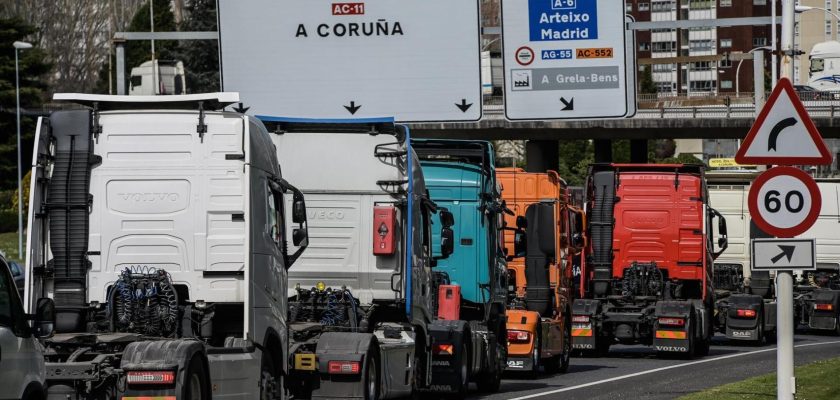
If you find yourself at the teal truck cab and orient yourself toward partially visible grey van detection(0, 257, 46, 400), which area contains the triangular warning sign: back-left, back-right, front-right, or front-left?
front-left

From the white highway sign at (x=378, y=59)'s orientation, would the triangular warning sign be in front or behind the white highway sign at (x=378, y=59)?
in front

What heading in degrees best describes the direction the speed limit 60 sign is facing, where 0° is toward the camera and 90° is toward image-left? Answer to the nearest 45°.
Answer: approximately 0°

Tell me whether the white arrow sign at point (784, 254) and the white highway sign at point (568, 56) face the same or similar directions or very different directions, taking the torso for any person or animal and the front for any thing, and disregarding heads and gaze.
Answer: same or similar directions

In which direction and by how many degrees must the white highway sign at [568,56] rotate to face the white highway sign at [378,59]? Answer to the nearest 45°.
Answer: approximately 90° to its right

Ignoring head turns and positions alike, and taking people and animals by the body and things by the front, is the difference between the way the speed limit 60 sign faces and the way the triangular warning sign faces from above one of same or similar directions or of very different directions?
same or similar directions

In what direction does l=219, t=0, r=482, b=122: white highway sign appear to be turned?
toward the camera

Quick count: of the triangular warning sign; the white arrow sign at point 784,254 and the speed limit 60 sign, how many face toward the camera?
3

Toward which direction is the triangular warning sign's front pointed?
toward the camera

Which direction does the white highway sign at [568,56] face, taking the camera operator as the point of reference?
facing the viewer
